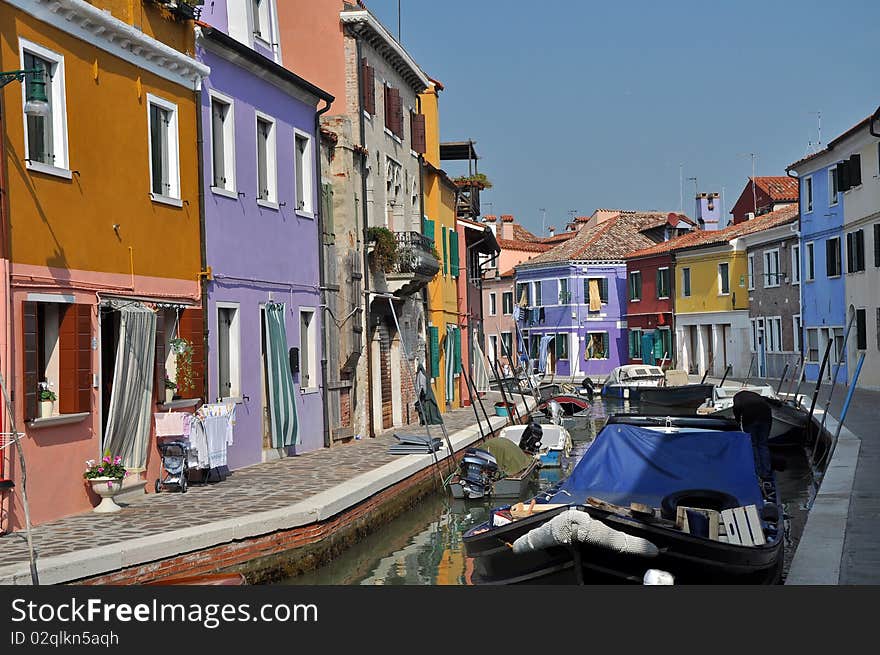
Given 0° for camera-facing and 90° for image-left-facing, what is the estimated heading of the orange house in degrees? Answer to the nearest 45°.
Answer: approximately 315°

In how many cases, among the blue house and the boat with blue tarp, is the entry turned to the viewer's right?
0

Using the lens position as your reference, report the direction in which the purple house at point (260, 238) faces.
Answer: facing the viewer and to the right of the viewer

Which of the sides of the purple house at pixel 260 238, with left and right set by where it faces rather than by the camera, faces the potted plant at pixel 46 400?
right

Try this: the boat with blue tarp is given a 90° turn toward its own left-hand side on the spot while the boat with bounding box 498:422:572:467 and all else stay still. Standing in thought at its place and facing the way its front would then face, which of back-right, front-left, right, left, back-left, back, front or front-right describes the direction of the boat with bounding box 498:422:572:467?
back-left

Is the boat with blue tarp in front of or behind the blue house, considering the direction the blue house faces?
in front

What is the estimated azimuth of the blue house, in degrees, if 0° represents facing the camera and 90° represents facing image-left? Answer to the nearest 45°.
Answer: approximately 45°

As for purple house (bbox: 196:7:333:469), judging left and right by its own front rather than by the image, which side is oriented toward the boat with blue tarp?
front

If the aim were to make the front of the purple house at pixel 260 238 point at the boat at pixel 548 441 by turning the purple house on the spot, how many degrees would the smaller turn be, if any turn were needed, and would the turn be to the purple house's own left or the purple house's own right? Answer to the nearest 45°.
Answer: approximately 90° to the purple house's own left

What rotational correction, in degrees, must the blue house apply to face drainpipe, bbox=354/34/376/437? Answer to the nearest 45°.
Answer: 0° — it already faces it

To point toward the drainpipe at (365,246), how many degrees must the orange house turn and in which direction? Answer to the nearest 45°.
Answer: approximately 90° to its left

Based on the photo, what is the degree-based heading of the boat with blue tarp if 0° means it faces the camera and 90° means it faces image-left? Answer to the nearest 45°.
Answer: approximately 45°

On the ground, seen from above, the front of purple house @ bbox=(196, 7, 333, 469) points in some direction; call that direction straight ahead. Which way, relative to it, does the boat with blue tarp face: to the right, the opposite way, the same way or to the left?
to the right

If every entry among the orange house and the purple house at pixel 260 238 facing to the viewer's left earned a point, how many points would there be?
0
